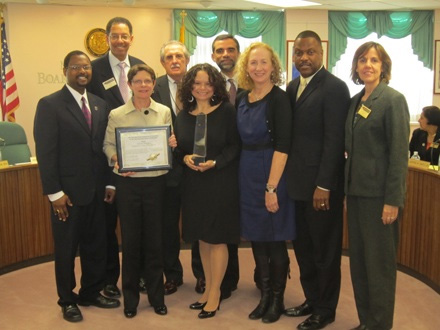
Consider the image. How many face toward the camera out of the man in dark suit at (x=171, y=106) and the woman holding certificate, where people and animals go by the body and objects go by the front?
2

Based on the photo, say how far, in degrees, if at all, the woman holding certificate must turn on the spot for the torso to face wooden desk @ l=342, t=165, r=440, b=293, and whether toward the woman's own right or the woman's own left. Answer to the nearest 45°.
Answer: approximately 90° to the woman's own left

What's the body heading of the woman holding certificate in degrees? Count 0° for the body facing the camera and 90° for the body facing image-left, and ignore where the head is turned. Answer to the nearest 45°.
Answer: approximately 0°

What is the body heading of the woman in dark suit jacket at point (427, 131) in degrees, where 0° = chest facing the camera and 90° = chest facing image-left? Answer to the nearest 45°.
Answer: approximately 45°

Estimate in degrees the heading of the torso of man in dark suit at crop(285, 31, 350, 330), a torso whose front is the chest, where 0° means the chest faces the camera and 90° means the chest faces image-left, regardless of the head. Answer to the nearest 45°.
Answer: approximately 45°

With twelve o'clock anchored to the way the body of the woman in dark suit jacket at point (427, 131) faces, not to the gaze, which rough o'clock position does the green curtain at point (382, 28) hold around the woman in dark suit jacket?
The green curtain is roughly at 4 o'clock from the woman in dark suit jacket.

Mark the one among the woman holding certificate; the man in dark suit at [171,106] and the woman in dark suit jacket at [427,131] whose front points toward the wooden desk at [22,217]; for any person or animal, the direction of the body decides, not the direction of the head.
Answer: the woman in dark suit jacket

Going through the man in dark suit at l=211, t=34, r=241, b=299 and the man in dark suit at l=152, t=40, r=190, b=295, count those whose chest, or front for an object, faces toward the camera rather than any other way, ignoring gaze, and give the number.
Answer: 2

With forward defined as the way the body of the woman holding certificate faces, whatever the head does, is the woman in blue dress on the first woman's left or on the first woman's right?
on the first woman's left

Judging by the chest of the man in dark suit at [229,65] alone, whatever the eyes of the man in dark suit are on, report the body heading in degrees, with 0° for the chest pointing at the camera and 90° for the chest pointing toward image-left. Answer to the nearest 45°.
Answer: approximately 0°
